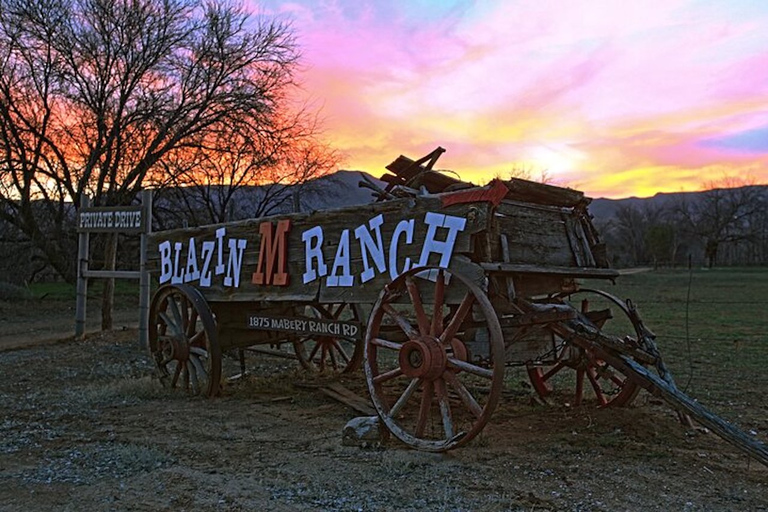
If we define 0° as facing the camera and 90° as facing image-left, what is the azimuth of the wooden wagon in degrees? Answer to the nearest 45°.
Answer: approximately 315°

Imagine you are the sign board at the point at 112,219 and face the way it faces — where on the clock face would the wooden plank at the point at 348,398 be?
The wooden plank is roughly at 11 o'clock from the sign board.

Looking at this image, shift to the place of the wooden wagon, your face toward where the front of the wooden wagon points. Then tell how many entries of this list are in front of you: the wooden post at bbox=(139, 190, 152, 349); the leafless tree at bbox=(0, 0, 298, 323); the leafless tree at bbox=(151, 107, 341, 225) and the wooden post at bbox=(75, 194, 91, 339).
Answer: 0

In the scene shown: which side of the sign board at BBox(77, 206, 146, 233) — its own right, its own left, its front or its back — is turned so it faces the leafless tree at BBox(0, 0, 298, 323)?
back

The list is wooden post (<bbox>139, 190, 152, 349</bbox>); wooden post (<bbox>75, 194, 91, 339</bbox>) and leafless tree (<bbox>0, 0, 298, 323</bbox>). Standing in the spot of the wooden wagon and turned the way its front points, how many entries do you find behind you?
3

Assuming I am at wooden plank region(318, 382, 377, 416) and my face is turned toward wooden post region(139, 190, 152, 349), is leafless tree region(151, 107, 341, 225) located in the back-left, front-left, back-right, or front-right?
front-right

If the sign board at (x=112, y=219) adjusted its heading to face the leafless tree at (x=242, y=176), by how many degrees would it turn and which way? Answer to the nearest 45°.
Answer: approximately 135° to its left

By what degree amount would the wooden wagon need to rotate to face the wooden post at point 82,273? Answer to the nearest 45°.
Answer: approximately 180°

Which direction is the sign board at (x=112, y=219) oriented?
toward the camera

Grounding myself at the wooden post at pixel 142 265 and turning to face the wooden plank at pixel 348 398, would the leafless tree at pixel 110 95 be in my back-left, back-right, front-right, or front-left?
back-left

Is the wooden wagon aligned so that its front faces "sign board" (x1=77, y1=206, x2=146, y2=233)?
no

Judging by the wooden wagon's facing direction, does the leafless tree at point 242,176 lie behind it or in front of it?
behind

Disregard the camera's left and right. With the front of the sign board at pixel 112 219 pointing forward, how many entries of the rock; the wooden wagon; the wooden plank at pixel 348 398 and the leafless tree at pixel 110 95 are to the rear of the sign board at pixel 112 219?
1

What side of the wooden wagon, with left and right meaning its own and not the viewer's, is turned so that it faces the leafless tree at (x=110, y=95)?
back

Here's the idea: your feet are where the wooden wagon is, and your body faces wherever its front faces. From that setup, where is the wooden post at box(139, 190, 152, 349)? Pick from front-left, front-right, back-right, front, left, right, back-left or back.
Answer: back

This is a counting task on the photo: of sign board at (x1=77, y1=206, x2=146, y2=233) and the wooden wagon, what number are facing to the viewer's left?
0
